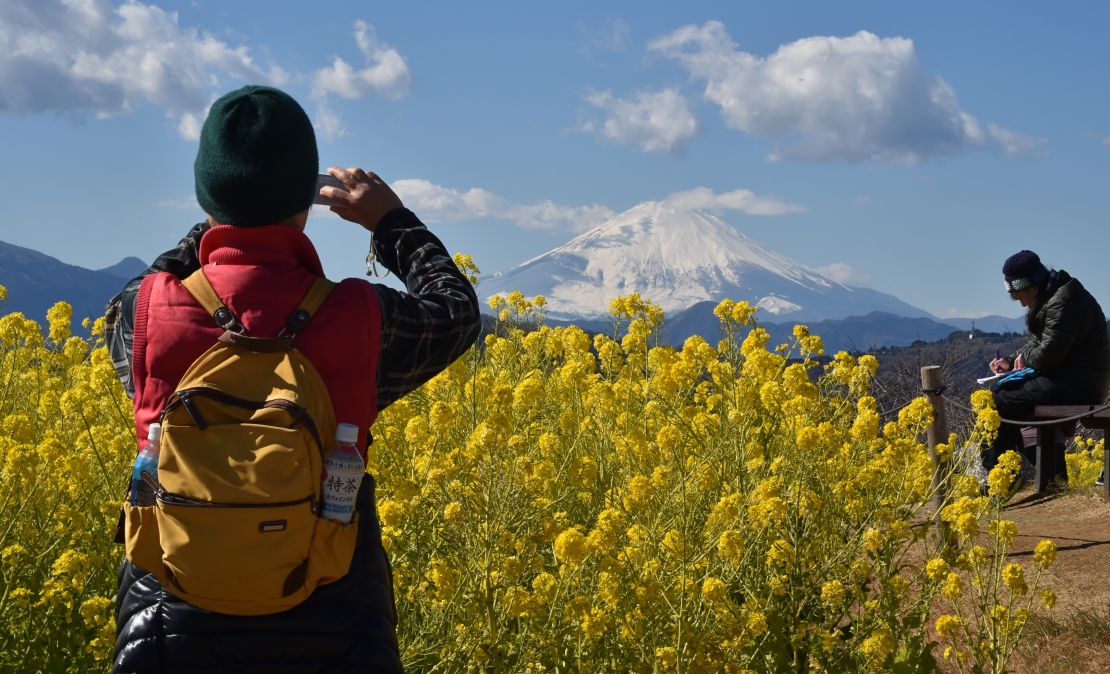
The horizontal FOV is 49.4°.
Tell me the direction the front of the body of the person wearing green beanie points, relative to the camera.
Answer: away from the camera

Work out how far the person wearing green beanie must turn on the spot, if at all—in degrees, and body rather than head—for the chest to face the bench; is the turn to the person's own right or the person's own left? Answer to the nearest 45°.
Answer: approximately 45° to the person's own right

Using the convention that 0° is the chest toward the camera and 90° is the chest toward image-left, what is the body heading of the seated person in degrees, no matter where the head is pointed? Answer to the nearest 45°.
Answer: approximately 90°

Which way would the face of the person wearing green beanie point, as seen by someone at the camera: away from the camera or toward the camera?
away from the camera

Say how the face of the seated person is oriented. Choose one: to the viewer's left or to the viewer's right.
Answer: to the viewer's left

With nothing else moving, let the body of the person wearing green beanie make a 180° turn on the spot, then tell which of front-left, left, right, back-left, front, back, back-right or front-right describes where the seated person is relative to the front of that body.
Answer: back-left

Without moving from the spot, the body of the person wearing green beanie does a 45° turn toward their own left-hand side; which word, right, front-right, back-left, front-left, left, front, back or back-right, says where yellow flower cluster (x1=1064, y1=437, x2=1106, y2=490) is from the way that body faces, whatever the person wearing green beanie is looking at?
right
